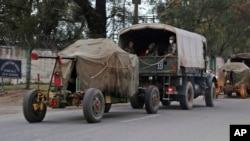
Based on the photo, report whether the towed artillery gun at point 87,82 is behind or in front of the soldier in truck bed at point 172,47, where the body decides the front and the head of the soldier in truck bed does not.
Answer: in front

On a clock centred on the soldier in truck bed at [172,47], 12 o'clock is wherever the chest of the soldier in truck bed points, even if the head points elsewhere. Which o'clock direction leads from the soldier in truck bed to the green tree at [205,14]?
The green tree is roughly at 5 o'clock from the soldier in truck bed.

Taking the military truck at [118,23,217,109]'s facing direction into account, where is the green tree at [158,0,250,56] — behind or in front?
in front

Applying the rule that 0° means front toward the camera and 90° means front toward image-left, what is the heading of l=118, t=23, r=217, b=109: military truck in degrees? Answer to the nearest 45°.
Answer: approximately 225°

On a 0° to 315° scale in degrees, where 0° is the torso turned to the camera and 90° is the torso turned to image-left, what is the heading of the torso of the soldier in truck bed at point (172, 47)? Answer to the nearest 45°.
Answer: approximately 45°

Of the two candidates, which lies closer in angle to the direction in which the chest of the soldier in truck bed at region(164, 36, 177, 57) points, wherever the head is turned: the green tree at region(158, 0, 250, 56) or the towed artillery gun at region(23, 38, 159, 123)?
the towed artillery gun
